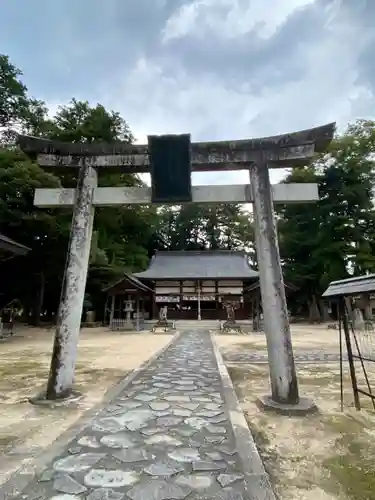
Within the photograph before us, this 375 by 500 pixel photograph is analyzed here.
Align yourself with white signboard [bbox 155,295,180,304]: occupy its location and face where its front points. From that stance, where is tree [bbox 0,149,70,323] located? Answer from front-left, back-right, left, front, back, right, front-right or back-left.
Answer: front-right

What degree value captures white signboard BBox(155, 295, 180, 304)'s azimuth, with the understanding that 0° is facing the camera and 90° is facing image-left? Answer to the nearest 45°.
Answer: approximately 0°

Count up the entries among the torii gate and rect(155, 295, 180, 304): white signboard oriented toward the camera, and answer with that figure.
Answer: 2

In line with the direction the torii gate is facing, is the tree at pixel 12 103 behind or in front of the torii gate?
behind

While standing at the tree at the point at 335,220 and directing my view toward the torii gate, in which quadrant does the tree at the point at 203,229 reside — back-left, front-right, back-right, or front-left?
back-right

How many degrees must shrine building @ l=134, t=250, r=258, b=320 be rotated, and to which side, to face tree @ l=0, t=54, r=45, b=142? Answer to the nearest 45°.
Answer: approximately 45° to its right

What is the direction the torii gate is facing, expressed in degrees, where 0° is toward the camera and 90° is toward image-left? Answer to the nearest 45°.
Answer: approximately 0°

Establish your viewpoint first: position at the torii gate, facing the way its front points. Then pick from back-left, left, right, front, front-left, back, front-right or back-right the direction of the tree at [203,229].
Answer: back

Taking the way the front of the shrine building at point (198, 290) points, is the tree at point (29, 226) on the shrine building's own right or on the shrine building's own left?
on the shrine building's own right

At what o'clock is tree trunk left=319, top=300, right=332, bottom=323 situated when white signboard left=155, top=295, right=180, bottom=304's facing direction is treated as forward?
The tree trunk is roughly at 9 o'clock from the white signboard.
